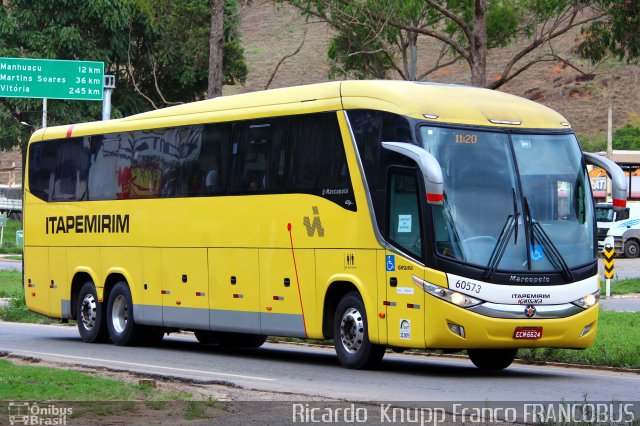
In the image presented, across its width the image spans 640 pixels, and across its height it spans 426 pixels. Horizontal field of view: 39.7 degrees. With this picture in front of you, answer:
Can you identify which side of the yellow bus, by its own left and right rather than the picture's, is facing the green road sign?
back

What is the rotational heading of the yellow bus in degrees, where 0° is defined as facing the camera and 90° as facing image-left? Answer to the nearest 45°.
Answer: approximately 315°

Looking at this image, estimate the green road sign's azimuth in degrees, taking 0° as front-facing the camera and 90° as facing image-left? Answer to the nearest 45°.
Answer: approximately 0°

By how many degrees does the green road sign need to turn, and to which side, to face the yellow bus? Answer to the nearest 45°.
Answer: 0° — it already faces it

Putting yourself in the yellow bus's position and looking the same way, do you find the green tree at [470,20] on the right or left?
on its left
